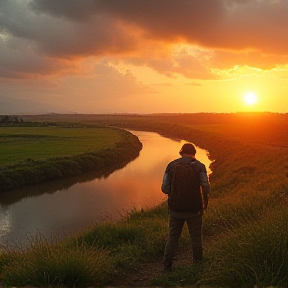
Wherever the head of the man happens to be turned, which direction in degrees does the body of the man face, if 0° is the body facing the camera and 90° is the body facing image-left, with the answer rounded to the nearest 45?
approximately 180°
